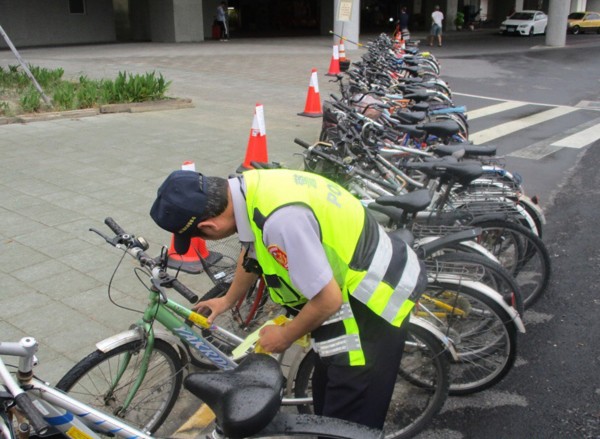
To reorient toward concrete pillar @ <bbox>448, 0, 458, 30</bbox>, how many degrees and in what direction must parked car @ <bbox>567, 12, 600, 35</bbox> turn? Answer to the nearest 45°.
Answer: approximately 45° to its right

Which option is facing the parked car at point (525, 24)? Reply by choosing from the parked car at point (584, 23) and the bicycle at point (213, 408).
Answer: the parked car at point (584, 23)

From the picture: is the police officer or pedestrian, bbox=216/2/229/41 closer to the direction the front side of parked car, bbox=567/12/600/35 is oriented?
the pedestrian

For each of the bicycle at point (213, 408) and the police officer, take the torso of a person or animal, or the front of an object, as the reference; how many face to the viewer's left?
2

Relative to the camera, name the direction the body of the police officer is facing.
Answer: to the viewer's left

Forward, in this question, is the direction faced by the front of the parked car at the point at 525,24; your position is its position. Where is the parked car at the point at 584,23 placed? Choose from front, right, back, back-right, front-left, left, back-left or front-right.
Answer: back

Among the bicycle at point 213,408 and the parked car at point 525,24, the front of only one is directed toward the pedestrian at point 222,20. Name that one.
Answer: the parked car

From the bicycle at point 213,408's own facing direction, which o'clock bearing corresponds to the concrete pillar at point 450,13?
The concrete pillar is roughly at 4 o'clock from the bicycle.

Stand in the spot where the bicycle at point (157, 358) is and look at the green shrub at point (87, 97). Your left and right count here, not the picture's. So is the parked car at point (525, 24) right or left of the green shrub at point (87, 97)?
right

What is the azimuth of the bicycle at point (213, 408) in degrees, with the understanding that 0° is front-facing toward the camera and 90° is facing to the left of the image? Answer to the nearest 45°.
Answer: approximately 90°

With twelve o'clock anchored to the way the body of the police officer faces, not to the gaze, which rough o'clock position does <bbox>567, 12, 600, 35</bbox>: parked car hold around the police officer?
The parked car is roughly at 4 o'clock from the police officer.
